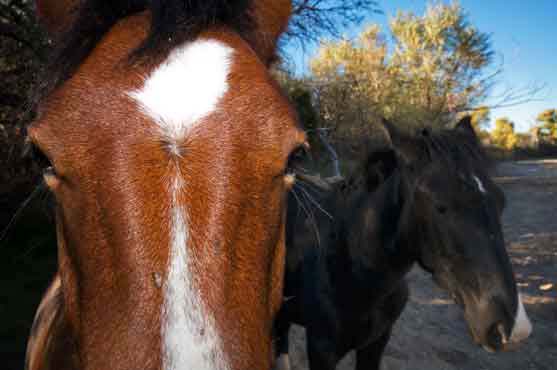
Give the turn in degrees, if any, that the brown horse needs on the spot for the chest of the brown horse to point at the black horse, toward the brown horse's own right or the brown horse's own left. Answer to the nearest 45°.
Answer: approximately 135° to the brown horse's own left

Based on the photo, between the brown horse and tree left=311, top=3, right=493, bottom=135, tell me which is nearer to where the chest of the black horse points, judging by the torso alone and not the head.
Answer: the brown horse

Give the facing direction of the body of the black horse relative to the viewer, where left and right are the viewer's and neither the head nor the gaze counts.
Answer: facing the viewer and to the right of the viewer

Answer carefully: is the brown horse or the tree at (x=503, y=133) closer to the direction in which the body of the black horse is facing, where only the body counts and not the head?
the brown horse

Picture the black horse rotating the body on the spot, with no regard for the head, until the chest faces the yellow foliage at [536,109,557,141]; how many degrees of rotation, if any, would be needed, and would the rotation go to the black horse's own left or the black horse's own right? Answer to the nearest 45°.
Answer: approximately 135° to the black horse's own left

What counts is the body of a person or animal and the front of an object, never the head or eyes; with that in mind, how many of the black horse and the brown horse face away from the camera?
0

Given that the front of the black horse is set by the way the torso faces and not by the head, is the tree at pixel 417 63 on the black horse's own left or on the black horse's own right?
on the black horse's own left

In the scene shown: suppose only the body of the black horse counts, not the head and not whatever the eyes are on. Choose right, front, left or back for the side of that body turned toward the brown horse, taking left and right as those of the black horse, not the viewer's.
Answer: right

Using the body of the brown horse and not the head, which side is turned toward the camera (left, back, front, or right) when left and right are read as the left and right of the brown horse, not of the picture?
front

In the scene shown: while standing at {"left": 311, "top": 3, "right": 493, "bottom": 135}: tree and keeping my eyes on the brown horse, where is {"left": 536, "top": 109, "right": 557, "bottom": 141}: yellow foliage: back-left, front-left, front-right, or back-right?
back-left

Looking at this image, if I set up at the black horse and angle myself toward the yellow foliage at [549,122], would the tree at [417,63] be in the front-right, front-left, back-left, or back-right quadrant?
front-left

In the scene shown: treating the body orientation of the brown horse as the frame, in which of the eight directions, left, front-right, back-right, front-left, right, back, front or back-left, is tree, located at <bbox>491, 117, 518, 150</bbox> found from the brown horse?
back-left

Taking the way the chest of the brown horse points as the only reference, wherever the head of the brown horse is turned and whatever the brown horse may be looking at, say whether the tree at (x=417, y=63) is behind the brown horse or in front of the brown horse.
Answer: behind
